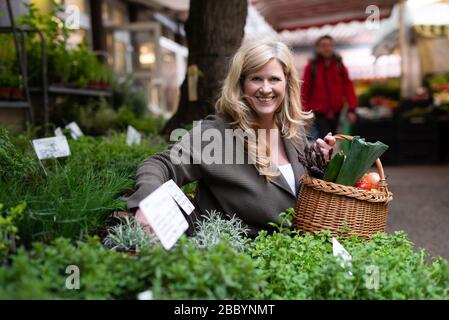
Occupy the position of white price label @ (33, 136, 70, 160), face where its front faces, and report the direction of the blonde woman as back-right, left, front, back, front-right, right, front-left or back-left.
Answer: front-left

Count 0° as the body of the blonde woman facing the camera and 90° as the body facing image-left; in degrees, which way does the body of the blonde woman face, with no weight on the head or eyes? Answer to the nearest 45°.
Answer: approximately 315°

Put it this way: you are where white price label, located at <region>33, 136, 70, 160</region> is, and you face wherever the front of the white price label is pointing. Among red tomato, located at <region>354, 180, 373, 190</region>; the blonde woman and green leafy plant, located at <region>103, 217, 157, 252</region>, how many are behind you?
0

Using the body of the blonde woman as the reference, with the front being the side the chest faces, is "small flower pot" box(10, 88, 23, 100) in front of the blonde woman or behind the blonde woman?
behind

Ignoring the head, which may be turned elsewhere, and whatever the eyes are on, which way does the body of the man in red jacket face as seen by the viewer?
toward the camera

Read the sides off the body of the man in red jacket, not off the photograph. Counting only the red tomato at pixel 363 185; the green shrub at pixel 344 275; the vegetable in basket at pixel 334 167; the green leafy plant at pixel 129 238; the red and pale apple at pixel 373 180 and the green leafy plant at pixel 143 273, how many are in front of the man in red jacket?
6

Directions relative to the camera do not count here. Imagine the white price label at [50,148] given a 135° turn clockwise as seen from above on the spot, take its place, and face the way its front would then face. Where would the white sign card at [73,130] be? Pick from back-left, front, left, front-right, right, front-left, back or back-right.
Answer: front-right

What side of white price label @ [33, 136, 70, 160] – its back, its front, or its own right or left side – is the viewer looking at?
front

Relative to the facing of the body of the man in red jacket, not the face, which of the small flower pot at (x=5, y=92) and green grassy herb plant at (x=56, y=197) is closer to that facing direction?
the green grassy herb plant

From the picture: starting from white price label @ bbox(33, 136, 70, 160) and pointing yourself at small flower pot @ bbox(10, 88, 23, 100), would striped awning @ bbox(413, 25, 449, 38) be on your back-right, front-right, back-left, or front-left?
front-right

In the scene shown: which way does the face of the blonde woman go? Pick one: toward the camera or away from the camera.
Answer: toward the camera

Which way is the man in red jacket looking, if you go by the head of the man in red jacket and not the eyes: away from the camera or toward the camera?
toward the camera

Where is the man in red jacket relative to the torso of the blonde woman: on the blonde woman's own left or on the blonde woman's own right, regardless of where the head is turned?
on the blonde woman's own left

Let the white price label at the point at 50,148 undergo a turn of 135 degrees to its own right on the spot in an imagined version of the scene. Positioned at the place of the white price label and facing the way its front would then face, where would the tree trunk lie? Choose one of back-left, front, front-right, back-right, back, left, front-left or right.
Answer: right
